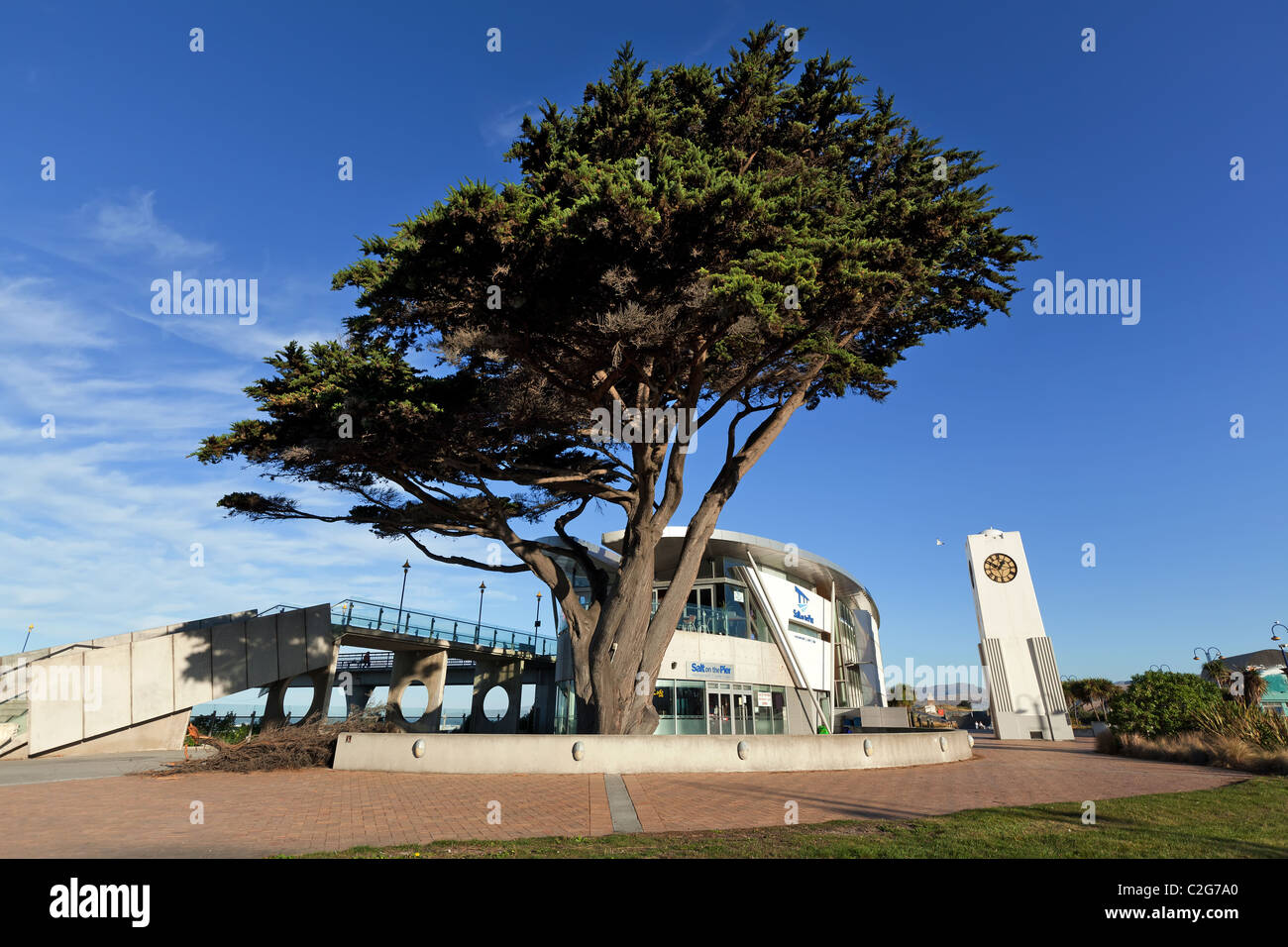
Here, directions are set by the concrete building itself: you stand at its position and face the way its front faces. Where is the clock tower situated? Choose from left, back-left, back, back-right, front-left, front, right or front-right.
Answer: left

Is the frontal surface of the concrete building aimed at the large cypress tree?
yes

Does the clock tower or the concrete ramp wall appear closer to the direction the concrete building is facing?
the concrete ramp wall

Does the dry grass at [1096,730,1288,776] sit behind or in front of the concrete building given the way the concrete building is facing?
in front

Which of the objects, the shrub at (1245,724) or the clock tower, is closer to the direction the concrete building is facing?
the shrub

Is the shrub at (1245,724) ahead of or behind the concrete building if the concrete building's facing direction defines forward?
ahead

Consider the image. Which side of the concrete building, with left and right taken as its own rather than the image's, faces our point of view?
front

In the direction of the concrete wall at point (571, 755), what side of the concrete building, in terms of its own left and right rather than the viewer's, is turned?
front
